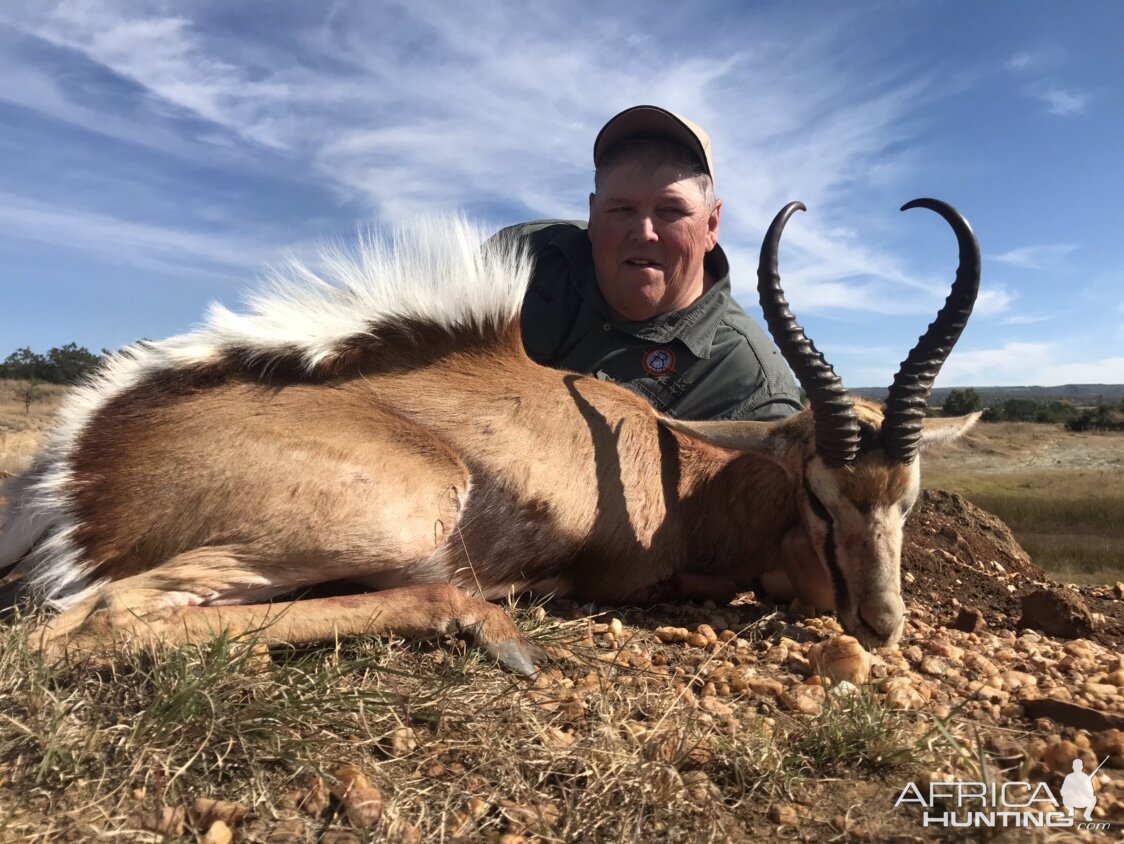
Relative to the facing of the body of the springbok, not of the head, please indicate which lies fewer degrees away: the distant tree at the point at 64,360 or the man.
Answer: the man

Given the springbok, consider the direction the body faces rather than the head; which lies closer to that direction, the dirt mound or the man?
the dirt mound

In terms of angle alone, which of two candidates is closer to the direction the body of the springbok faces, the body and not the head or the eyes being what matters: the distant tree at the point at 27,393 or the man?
the man

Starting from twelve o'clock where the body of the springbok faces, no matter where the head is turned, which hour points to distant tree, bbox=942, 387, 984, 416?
The distant tree is roughly at 10 o'clock from the springbok.

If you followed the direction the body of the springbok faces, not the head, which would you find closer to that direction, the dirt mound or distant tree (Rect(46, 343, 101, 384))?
the dirt mound

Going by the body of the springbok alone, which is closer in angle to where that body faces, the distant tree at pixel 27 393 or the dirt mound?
the dirt mound

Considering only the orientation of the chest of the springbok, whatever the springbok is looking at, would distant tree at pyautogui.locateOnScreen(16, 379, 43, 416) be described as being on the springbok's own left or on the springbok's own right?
on the springbok's own left

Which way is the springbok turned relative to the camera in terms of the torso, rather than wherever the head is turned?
to the viewer's right

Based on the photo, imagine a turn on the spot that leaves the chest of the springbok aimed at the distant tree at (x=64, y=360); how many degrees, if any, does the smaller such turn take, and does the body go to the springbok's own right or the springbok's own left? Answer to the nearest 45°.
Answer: approximately 135° to the springbok's own left

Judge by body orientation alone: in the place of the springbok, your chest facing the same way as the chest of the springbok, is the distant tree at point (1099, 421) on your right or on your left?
on your left
